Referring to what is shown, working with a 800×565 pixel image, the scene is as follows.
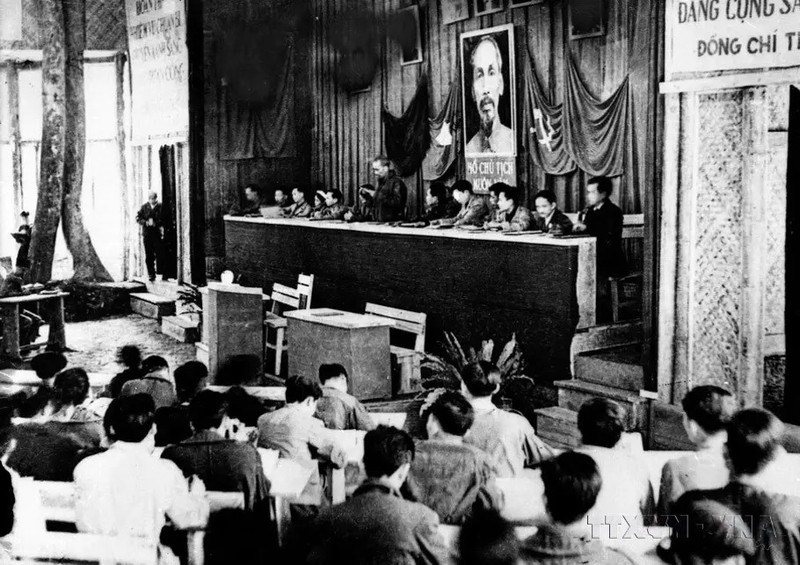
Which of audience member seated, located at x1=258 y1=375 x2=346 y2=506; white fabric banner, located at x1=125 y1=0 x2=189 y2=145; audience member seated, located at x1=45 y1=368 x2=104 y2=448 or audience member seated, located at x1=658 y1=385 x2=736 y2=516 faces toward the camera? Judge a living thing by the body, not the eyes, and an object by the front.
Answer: the white fabric banner

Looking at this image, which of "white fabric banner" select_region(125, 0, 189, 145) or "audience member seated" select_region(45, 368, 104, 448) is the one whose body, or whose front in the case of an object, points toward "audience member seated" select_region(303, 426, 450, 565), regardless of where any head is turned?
the white fabric banner

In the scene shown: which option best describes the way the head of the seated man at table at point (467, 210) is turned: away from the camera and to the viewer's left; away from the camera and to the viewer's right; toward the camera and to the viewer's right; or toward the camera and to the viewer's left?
toward the camera and to the viewer's left

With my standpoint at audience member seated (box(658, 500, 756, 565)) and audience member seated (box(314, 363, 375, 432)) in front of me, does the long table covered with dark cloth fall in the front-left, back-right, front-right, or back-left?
front-right

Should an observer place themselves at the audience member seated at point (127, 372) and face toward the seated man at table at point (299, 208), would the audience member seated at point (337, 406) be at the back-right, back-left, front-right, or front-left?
back-right

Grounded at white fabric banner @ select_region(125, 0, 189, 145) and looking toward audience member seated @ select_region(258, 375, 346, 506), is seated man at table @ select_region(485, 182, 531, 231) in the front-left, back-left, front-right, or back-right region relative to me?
front-left

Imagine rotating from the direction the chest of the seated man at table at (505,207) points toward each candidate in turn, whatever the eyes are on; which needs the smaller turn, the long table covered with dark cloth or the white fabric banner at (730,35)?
the long table covered with dark cloth

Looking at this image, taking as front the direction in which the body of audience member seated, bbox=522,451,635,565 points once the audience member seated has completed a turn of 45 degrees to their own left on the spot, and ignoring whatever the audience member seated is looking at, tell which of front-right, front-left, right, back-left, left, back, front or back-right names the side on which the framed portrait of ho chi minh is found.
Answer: front-right

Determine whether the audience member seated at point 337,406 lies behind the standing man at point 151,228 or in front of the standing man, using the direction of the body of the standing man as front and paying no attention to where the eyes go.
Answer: in front

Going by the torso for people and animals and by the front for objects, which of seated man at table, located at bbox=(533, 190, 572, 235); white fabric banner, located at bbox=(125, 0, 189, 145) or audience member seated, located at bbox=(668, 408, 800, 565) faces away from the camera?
the audience member seated

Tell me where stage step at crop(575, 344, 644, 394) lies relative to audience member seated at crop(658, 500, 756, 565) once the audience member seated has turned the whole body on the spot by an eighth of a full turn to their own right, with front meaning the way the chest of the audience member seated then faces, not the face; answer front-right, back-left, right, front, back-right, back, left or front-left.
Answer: front-left

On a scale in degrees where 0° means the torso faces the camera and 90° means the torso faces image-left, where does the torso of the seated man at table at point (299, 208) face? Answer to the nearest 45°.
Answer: approximately 45°

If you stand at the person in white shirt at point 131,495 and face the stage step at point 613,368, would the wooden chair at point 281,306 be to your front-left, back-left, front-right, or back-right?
front-left
